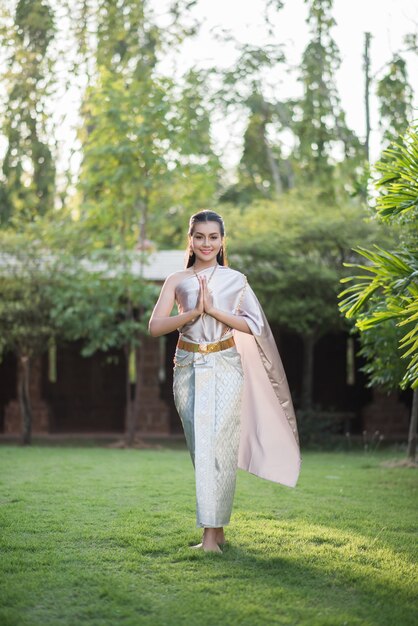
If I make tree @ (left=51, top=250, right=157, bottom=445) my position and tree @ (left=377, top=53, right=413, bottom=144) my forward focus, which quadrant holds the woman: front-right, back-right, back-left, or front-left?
back-right

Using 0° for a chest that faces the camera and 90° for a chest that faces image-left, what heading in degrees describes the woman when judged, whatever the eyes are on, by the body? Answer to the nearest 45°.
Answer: approximately 0°

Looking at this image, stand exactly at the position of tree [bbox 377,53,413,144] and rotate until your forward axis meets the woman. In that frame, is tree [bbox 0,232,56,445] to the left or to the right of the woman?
right

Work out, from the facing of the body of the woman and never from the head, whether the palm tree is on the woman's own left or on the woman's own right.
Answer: on the woman's own left

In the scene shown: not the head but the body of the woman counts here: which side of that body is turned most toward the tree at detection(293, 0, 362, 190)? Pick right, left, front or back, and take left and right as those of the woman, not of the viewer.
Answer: back

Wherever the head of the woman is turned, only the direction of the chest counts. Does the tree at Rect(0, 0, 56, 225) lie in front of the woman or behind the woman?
behind

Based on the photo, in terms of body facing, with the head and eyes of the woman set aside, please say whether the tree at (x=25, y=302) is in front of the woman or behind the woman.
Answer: behind

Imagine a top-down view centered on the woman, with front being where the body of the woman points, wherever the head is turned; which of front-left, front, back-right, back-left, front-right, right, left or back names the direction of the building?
back

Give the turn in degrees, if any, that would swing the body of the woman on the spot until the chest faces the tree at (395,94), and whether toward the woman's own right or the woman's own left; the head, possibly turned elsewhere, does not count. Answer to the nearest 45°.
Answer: approximately 180°
